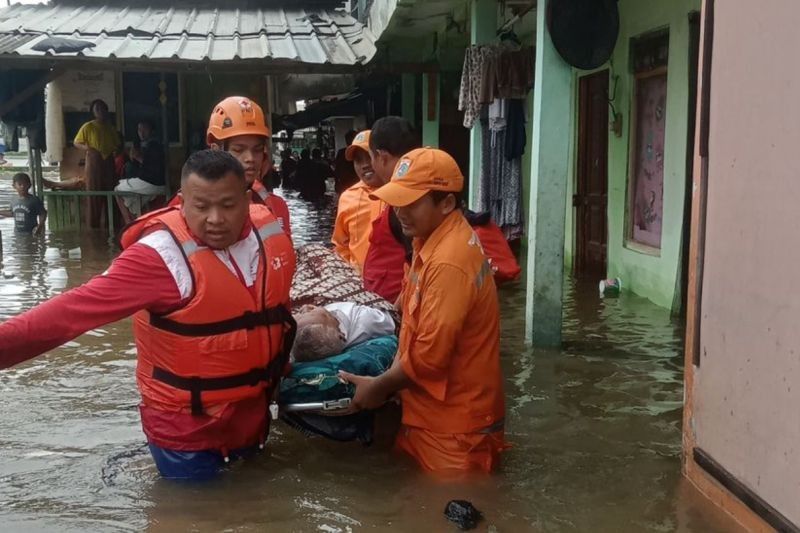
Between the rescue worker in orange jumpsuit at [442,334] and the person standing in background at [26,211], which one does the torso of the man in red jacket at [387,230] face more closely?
the person standing in background

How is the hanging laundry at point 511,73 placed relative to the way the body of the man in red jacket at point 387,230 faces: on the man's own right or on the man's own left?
on the man's own right

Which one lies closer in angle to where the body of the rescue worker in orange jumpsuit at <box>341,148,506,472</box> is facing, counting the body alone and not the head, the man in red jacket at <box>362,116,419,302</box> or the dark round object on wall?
the man in red jacket

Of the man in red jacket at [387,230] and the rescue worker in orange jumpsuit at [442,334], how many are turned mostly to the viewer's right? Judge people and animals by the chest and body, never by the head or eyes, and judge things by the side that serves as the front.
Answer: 0

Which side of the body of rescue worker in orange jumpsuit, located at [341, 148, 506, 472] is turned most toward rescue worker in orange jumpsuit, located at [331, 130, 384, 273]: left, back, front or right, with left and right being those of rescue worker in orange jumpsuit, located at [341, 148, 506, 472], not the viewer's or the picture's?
right

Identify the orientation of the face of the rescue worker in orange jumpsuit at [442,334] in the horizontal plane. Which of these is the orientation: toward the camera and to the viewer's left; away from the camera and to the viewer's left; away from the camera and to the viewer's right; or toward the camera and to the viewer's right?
toward the camera and to the viewer's left

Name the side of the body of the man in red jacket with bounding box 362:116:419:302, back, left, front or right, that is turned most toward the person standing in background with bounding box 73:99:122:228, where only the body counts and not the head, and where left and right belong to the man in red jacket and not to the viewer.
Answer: front

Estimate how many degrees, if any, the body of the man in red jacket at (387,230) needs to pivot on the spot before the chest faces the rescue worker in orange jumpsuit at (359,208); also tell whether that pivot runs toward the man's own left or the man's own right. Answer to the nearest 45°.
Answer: approximately 45° to the man's own right

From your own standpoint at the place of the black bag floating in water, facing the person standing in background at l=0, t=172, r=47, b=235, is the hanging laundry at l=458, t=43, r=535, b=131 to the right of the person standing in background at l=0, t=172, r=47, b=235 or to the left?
right

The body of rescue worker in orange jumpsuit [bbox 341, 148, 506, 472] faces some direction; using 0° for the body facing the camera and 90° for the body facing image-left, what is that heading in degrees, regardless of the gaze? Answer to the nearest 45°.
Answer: approximately 90°

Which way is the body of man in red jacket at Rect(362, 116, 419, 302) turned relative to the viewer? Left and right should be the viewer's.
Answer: facing away from the viewer and to the left of the viewer

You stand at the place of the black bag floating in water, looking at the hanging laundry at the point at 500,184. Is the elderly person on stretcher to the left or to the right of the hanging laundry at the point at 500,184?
left

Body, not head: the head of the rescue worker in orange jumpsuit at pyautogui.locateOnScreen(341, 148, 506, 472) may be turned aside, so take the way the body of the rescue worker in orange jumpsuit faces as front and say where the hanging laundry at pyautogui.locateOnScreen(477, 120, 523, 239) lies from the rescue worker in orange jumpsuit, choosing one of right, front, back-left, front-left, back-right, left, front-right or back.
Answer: right

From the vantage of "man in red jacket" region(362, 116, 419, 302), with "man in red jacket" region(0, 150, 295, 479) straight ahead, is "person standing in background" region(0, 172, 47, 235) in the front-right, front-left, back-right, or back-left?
back-right

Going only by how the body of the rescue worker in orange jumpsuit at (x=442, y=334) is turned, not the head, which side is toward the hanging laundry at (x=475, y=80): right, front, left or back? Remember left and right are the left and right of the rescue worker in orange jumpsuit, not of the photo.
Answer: right
